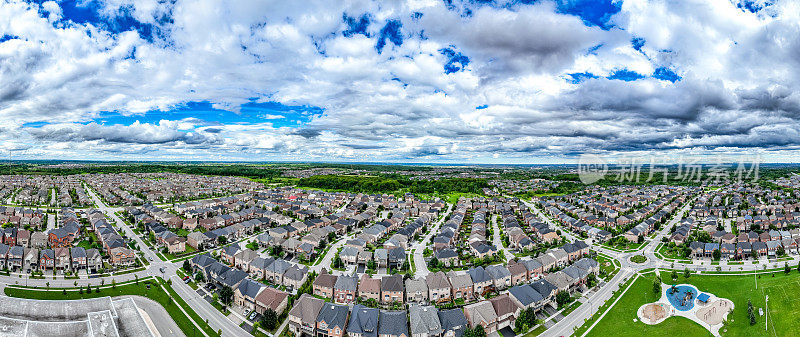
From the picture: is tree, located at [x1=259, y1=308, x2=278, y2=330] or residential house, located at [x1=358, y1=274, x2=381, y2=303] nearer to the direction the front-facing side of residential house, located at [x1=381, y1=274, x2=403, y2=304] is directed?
the tree

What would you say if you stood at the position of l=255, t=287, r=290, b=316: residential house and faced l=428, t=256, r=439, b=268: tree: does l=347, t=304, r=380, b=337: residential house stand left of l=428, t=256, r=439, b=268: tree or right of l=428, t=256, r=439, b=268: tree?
right

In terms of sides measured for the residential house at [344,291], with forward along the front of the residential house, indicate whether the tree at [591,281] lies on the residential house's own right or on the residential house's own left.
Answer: on the residential house's own left

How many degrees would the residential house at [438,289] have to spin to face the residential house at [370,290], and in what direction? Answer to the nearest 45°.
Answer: approximately 90° to its left

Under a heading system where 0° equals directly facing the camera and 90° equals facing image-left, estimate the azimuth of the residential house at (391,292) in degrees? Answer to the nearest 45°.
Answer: approximately 180°
